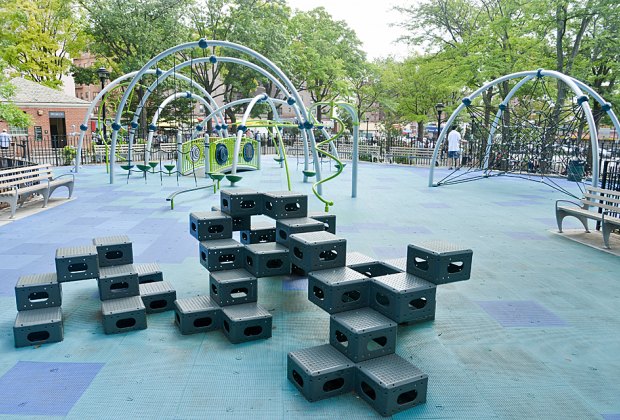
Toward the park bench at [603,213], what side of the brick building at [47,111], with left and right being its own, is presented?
front

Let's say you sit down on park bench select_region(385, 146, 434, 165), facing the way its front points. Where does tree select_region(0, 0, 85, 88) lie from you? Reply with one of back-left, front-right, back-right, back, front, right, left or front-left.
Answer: right

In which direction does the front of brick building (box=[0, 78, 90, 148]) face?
toward the camera

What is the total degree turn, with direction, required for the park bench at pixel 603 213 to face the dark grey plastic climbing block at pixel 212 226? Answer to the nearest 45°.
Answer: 0° — it already faces it

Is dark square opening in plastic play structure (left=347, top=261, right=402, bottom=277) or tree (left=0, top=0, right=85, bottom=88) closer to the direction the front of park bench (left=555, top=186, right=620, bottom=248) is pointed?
the dark square opening in plastic play structure

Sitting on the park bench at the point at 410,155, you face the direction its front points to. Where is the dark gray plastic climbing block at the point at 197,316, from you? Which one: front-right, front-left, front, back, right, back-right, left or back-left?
front

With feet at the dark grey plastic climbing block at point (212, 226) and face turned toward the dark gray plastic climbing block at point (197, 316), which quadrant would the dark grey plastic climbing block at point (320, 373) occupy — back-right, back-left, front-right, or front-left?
front-left

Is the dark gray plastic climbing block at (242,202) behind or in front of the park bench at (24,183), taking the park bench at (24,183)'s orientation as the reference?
in front

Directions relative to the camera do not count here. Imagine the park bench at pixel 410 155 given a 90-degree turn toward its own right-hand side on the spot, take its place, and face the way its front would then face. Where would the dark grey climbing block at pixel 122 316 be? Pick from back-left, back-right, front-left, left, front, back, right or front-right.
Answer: left

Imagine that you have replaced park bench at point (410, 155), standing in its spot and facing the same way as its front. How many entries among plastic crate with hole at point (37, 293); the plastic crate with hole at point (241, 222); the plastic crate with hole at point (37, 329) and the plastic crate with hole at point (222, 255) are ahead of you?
4

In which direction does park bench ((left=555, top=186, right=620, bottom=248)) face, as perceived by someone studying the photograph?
facing the viewer and to the left of the viewer

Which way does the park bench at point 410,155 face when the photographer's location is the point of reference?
facing the viewer

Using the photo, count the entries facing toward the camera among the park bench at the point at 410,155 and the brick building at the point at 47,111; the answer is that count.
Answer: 2

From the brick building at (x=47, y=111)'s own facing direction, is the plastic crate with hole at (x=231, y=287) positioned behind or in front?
in front

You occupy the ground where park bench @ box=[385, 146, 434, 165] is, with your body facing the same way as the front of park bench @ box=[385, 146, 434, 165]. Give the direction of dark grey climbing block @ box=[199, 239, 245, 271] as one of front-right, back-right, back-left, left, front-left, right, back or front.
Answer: front

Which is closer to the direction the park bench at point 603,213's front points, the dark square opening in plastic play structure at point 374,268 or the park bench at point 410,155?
the dark square opening in plastic play structure

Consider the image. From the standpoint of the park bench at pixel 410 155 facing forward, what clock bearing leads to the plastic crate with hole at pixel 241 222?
The plastic crate with hole is roughly at 12 o'clock from the park bench.

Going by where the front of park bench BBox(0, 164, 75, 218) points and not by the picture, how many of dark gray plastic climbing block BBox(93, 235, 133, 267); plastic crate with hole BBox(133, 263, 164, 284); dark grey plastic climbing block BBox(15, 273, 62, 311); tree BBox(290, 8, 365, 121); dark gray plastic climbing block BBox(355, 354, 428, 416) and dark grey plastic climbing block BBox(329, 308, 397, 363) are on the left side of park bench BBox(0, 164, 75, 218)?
1

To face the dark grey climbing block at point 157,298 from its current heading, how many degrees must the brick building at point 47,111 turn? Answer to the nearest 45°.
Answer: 0° — it already faces it

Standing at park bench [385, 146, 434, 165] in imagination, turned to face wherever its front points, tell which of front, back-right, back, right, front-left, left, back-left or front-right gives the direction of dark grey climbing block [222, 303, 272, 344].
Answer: front
